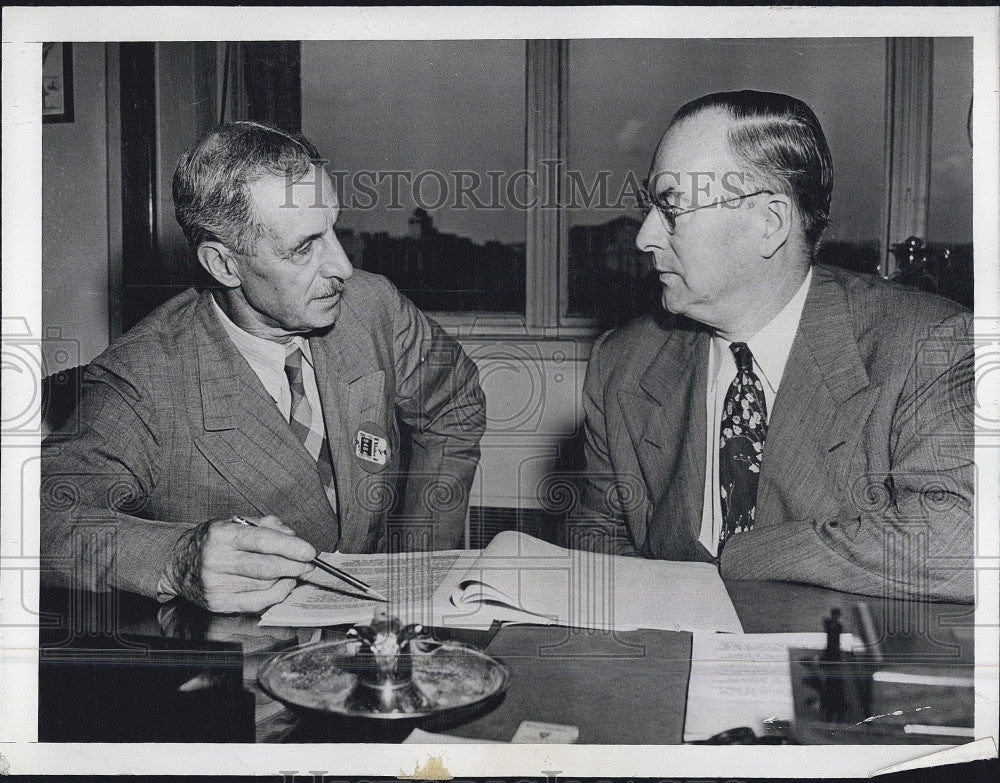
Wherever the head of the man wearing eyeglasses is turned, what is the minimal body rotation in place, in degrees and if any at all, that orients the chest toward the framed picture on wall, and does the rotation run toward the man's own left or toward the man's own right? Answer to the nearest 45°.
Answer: approximately 45° to the man's own right

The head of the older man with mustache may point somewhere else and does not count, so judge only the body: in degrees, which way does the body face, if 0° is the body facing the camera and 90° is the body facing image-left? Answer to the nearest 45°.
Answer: approximately 315°

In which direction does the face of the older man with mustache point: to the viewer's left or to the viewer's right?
to the viewer's right
